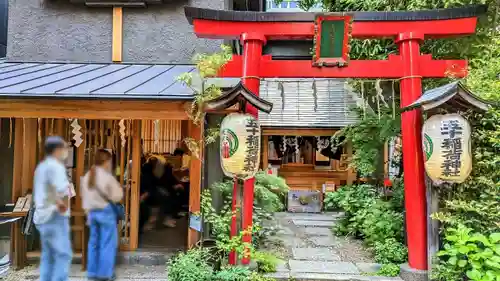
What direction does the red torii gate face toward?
toward the camera

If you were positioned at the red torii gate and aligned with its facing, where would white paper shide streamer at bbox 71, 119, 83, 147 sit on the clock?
The white paper shide streamer is roughly at 3 o'clock from the red torii gate.
